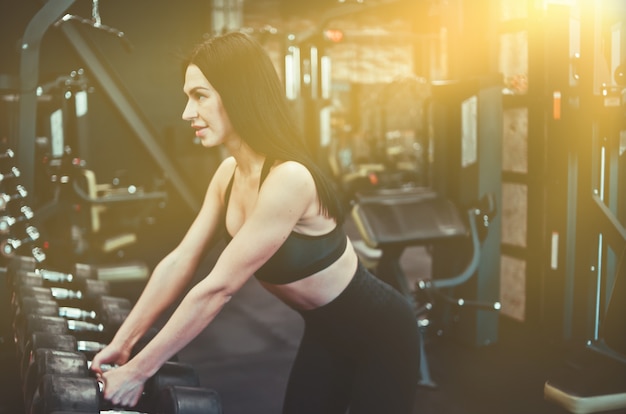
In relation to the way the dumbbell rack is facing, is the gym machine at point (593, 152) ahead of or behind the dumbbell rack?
ahead

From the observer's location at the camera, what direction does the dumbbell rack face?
facing to the right of the viewer

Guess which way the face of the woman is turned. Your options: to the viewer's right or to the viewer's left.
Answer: to the viewer's left
